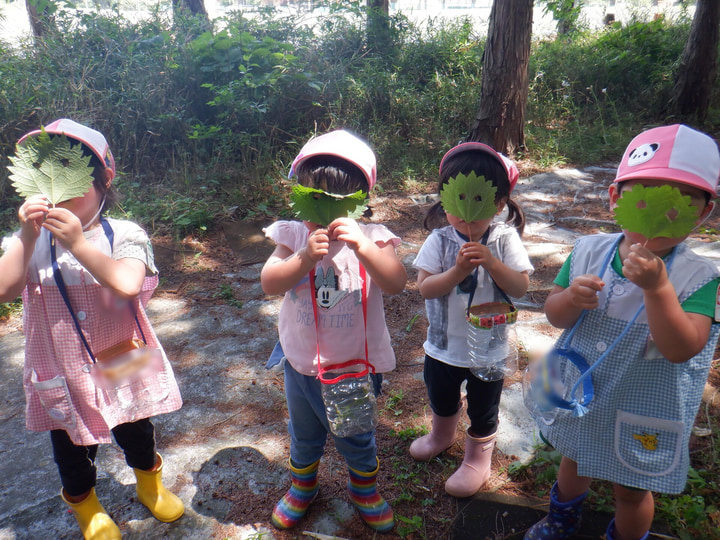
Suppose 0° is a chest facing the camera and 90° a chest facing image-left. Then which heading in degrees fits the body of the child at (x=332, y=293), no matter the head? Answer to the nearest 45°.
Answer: approximately 0°

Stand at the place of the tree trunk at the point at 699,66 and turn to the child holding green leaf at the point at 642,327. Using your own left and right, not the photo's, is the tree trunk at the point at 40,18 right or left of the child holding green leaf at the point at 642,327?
right

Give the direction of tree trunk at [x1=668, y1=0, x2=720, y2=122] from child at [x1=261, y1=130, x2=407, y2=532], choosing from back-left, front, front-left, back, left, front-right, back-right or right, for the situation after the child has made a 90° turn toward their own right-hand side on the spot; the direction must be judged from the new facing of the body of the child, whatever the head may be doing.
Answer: back-right

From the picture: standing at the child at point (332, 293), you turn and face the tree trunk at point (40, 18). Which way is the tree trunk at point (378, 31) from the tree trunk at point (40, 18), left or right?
right

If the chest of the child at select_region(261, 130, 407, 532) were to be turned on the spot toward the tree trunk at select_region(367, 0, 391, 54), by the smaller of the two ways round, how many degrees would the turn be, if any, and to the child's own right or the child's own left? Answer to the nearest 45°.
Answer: approximately 180°

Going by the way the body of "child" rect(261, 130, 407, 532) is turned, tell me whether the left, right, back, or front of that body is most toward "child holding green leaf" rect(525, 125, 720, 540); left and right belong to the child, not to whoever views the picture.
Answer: left

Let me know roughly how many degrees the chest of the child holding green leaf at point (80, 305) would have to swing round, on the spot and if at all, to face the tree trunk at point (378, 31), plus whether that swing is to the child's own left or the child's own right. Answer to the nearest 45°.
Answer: approximately 135° to the child's own left

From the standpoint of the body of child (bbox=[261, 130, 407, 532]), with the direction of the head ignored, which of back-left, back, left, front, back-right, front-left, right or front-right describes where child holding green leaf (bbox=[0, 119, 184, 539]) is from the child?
right

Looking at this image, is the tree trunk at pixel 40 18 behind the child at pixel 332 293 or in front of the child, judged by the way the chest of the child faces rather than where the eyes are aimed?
behind

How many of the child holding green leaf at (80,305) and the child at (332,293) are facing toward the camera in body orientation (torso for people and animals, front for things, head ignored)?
2

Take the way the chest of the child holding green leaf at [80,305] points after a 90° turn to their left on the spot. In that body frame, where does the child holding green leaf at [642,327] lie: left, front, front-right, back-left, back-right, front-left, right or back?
front-right
